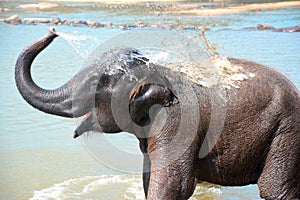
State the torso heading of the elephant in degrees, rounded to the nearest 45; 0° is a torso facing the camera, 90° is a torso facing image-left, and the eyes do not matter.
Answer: approximately 90°

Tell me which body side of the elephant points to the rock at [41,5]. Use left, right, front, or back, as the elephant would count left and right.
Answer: right

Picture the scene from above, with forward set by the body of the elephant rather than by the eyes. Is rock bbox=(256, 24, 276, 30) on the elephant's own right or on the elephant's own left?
on the elephant's own right

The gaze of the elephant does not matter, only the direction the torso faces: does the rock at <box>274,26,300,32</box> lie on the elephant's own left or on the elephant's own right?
on the elephant's own right

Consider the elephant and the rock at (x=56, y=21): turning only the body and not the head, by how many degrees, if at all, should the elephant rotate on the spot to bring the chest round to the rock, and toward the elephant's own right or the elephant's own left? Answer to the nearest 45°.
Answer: approximately 90° to the elephant's own right

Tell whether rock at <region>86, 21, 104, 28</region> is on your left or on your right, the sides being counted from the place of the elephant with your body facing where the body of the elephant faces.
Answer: on your right

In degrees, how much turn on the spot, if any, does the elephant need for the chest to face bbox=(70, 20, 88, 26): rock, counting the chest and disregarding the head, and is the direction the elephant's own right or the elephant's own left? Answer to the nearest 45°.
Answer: approximately 90° to the elephant's own right
